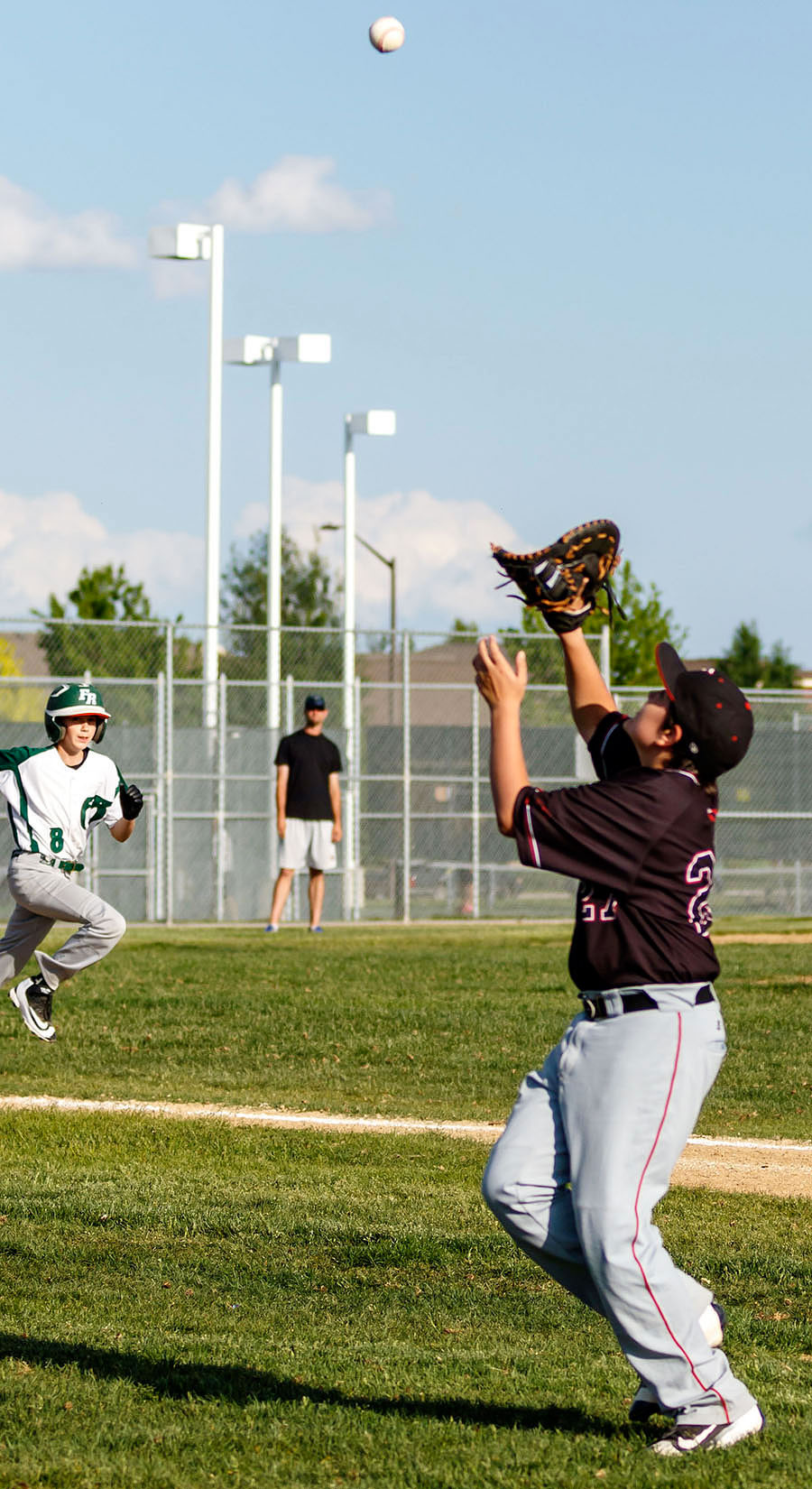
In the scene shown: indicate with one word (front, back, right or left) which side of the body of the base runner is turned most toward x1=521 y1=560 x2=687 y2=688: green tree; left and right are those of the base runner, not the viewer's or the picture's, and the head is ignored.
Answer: left

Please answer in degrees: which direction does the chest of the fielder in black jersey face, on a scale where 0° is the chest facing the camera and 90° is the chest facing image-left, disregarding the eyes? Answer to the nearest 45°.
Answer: approximately 90°

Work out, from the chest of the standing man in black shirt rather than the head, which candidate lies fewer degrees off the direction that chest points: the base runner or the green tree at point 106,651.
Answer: the base runner

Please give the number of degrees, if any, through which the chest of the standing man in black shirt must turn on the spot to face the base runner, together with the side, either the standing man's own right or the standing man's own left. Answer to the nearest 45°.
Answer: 0° — they already face them

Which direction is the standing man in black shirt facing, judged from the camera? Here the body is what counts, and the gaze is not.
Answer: toward the camera

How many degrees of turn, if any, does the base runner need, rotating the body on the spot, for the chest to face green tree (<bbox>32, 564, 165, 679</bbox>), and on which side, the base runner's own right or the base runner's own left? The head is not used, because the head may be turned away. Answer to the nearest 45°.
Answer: approximately 135° to the base runner's own left

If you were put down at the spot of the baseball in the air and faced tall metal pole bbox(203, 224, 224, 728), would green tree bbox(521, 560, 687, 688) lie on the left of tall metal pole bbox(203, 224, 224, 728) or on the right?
right

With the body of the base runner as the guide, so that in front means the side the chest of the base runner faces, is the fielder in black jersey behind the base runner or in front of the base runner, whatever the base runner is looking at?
in front

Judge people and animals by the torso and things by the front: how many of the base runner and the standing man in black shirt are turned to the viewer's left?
0

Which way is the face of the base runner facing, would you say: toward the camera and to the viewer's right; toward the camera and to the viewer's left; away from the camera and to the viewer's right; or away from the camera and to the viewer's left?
toward the camera and to the viewer's right

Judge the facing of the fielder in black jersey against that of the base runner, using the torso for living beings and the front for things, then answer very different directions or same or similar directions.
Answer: very different directions

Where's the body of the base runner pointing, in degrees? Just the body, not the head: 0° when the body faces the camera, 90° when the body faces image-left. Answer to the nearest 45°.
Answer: approximately 315°
